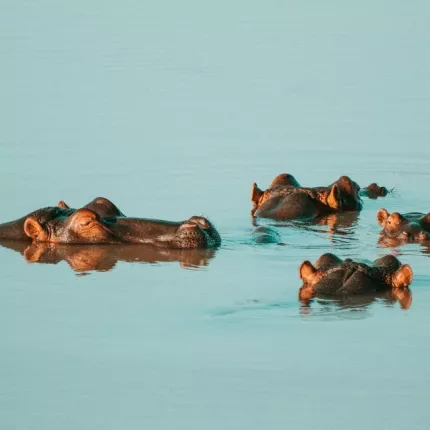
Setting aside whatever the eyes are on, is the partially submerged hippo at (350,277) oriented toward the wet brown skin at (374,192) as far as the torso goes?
yes

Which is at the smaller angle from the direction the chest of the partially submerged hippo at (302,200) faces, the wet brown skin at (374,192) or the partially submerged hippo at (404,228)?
the wet brown skin

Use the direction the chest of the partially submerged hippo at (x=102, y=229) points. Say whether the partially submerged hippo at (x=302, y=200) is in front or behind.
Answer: in front

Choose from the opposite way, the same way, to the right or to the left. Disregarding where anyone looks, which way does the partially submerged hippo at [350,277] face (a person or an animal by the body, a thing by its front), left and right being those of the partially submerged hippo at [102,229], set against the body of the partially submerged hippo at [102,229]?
to the left

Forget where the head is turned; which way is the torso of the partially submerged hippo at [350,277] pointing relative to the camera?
away from the camera

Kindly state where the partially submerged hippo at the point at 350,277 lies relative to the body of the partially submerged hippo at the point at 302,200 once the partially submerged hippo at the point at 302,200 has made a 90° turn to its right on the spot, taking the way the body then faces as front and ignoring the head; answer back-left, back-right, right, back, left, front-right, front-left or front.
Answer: front-right

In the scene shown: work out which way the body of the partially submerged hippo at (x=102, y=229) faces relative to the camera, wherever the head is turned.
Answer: to the viewer's right

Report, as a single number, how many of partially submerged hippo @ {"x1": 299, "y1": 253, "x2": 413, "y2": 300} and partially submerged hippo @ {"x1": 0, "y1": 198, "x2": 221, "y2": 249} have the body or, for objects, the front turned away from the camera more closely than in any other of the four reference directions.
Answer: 1

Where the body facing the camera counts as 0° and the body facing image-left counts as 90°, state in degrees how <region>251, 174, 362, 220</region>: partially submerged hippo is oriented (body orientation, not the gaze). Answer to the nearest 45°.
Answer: approximately 225°

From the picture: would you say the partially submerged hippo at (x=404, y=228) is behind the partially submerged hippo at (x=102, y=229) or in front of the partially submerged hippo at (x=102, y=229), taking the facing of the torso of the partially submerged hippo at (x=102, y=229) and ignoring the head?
in front
